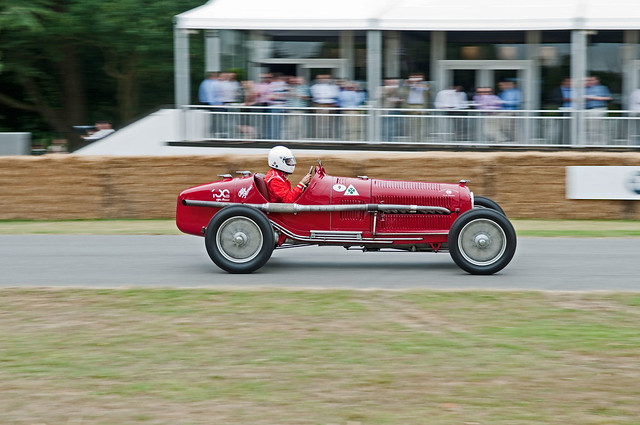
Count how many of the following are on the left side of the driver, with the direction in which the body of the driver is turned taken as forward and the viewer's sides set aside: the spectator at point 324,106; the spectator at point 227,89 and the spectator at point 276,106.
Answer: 3

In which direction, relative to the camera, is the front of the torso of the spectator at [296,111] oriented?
toward the camera

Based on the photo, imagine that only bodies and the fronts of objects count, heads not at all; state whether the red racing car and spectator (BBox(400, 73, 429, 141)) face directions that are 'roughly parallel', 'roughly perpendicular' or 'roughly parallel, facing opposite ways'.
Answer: roughly perpendicular

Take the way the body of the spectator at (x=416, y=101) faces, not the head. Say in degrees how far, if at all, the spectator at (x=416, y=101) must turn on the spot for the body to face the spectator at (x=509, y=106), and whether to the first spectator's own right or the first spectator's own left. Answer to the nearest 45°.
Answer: approximately 90° to the first spectator's own left

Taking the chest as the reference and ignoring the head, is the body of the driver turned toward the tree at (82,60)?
no

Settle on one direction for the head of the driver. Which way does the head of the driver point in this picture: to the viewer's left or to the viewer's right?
to the viewer's right

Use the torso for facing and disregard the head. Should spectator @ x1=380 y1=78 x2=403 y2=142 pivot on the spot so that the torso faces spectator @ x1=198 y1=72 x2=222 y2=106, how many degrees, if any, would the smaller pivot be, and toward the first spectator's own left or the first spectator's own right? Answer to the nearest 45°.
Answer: approximately 90° to the first spectator's own right

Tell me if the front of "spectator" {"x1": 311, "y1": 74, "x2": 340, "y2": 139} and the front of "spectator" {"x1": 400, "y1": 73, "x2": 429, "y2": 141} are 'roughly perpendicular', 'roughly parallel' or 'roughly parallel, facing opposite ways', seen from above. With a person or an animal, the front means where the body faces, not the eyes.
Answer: roughly parallel

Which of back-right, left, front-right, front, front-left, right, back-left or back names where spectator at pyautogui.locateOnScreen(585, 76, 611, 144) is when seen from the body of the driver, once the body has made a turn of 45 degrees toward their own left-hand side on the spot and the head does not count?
front

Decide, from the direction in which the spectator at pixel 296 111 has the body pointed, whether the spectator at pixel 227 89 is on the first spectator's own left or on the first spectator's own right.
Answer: on the first spectator's own right

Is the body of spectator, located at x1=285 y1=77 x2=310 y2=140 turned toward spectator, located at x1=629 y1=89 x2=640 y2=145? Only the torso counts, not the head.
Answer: no

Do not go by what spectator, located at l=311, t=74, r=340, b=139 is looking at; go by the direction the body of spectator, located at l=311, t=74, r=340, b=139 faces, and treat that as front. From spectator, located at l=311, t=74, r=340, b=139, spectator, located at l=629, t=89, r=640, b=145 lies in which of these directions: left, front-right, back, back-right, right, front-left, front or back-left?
left

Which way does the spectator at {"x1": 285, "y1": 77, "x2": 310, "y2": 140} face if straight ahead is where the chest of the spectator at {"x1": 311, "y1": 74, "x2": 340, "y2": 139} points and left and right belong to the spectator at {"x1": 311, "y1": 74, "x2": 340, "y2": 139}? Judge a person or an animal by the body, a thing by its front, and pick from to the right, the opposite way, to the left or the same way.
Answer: the same way

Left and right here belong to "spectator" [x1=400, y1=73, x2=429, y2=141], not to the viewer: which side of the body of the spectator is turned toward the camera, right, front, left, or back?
front

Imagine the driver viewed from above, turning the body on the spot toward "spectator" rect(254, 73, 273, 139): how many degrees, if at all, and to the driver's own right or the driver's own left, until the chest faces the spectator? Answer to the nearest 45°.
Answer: approximately 90° to the driver's own left

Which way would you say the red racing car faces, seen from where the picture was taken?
facing to the right of the viewer

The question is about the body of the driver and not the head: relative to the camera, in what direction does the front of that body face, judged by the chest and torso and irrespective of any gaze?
to the viewer's right

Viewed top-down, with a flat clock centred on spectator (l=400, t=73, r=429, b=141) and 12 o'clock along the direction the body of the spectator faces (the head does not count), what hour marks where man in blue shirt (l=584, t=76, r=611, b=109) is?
The man in blue shirt is roughly at 9 o'clock from the spectator.

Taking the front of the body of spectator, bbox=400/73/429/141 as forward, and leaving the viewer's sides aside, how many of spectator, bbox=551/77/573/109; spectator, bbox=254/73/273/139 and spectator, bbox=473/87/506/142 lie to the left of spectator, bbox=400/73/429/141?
2

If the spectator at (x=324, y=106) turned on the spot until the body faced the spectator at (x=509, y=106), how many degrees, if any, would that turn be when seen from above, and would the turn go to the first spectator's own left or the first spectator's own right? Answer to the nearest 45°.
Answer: approximately 90° to the first spectator's own left

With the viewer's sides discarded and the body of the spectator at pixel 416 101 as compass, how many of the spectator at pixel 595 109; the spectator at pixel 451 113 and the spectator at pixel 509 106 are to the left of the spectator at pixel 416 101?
3

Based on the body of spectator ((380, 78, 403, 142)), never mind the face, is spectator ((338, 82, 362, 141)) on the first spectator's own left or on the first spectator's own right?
on the first spectator's own right
